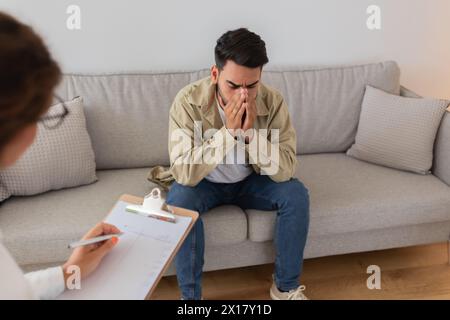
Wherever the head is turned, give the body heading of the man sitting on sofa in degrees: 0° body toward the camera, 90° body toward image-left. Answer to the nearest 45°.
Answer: approximately 0°
